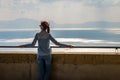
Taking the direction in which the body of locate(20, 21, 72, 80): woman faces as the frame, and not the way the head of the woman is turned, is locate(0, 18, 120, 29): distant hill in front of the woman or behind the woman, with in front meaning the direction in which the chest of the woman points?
in front

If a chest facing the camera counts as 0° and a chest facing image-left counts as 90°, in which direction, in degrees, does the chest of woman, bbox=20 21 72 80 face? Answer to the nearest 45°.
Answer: approximately 180°
